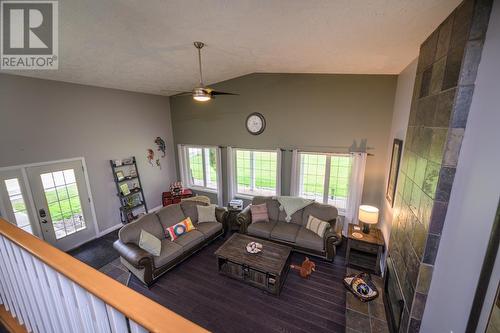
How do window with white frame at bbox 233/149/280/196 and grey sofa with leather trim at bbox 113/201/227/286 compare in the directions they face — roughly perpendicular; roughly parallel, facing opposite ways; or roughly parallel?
roughly perpendicular

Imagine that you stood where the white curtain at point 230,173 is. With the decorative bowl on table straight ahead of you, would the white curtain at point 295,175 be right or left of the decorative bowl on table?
left

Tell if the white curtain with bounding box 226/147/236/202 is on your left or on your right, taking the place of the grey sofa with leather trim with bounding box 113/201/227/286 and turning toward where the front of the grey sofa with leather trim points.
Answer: on your left

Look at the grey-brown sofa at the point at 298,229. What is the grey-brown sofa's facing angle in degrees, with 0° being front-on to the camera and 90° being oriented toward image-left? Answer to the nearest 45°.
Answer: approximately 45°

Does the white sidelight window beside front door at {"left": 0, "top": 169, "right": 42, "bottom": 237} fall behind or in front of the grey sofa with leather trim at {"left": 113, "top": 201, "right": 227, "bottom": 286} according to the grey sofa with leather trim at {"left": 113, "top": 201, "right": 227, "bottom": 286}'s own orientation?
behind

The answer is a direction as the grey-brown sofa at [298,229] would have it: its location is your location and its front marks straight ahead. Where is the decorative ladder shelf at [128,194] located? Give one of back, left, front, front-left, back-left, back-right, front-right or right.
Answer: front-right

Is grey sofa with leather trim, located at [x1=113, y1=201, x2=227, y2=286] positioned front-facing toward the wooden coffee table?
yes

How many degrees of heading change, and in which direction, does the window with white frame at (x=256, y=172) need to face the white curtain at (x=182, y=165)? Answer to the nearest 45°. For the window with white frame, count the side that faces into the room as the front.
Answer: approximately 90° to its right

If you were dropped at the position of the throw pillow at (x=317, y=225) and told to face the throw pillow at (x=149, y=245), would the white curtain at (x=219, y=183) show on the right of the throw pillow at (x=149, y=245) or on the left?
right

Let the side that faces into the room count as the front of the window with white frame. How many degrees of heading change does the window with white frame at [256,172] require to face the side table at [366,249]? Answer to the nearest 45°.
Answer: approximately 45° to its left
